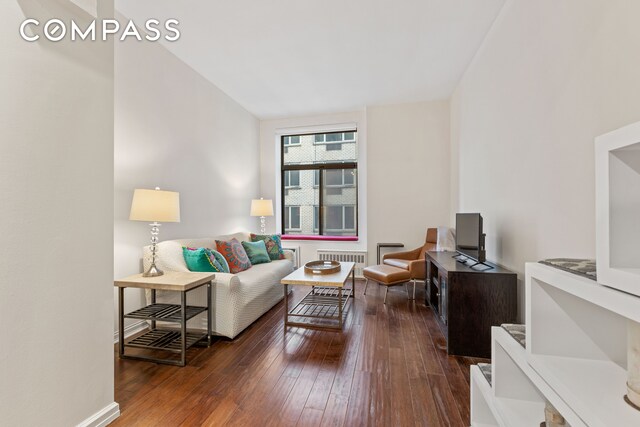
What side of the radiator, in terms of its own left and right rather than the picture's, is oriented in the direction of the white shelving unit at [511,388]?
front

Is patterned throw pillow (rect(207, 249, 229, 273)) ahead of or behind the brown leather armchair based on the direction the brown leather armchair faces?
ahead

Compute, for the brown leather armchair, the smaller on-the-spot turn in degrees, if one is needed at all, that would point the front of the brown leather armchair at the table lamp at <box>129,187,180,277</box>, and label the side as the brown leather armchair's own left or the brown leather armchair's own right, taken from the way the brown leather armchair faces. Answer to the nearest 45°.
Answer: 0° — it already faces it

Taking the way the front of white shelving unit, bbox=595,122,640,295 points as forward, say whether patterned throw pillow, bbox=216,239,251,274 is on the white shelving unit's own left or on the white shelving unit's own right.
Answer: on the white shelving unit's own right

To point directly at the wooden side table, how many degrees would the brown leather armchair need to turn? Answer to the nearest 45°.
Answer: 0° — it already faces it

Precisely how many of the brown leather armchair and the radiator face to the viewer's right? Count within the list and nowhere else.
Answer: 0

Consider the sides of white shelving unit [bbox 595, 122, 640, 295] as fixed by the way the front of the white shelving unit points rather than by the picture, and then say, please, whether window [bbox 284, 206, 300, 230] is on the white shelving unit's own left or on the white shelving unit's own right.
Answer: on the white shelving unit's own right

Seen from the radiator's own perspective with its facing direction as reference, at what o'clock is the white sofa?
The white sofa is roughly at 1 o'clock from the radiator.

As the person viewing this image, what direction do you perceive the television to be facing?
facing the viewer and to the left of the viewer

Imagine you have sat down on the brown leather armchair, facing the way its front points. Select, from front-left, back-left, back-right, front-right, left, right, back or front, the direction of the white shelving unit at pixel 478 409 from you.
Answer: front-left

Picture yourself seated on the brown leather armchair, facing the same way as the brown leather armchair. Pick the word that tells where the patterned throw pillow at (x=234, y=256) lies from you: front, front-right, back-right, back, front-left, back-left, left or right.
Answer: front

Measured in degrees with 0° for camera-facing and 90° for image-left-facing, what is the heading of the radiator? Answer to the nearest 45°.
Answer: approximately 0°

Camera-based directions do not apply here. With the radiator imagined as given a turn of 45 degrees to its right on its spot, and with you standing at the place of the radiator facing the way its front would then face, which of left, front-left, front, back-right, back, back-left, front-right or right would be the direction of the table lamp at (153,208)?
front

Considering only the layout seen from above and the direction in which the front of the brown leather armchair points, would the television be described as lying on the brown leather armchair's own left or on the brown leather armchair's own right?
on the brown leather armchair's own left
